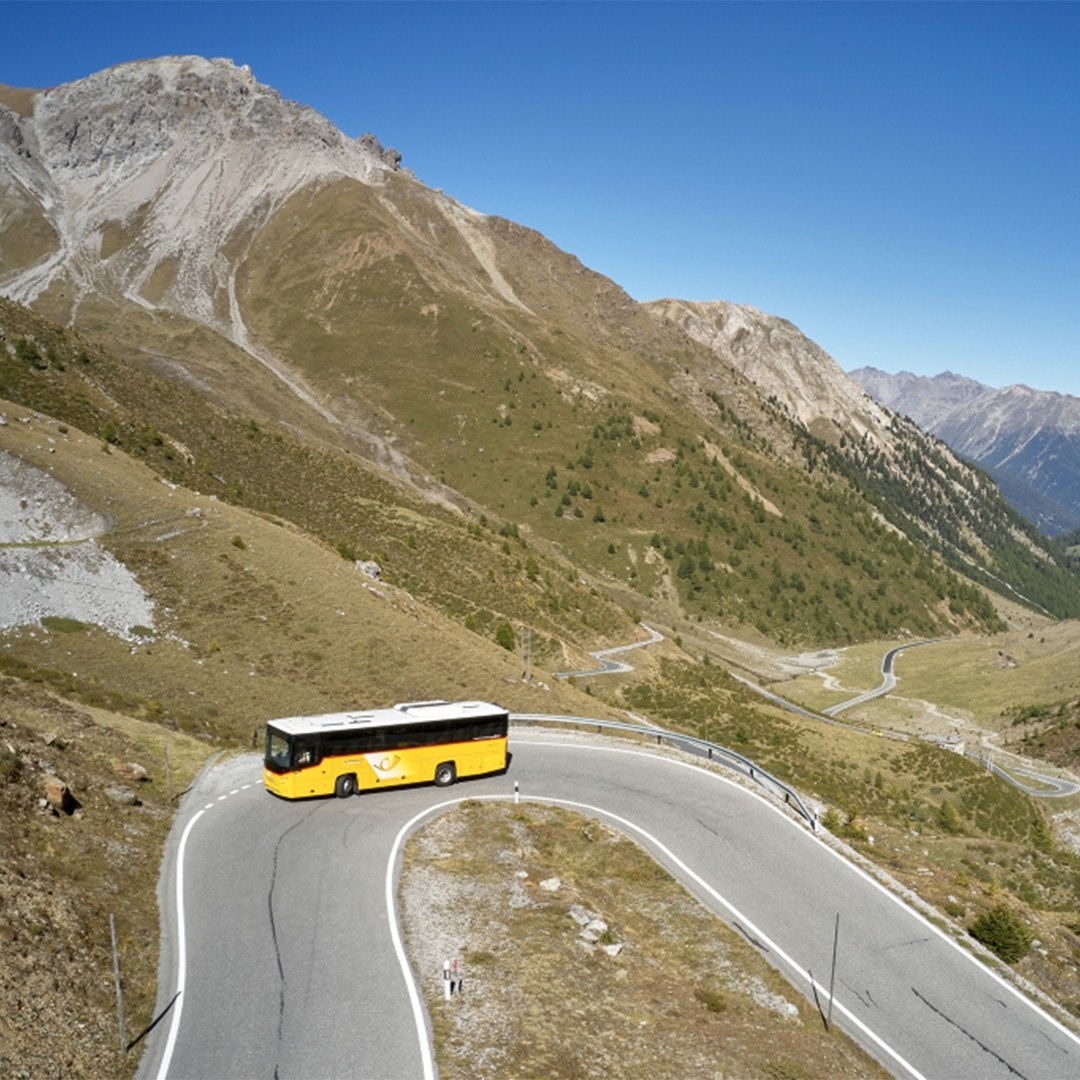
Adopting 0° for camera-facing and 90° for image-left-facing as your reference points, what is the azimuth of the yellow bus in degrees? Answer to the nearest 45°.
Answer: approximately 45°

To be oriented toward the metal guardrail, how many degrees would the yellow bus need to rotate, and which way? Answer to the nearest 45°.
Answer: approximately 180°
